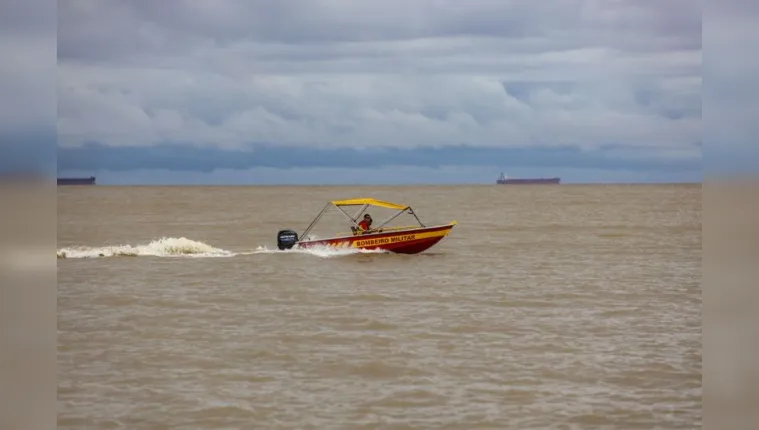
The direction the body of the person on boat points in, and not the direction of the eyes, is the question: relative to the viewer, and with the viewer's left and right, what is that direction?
facing to the right of the viewer

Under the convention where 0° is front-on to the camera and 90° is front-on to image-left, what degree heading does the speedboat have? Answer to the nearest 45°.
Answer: approximately 270°
